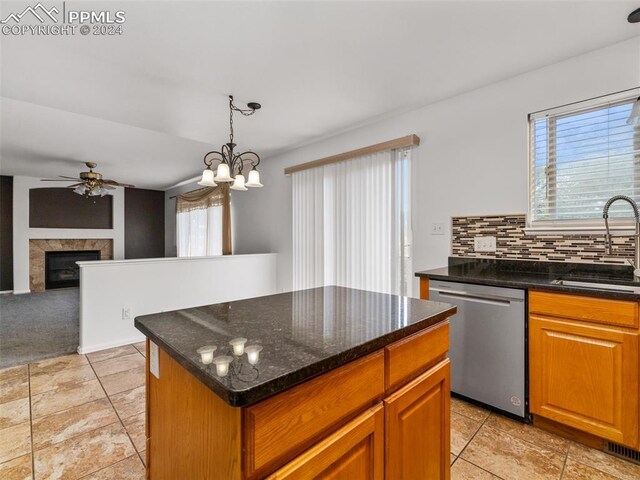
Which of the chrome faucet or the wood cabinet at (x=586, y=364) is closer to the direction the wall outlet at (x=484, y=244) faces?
the wood cabinet

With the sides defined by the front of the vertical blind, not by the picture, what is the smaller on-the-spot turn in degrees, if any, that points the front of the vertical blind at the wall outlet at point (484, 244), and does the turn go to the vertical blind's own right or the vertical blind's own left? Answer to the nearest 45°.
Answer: approximately 90° to the vertical blind's own left

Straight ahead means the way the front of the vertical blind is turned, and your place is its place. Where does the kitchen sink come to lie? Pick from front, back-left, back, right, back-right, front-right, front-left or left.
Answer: left

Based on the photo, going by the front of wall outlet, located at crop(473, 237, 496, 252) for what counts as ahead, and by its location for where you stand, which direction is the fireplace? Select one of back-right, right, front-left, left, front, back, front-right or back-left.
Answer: right

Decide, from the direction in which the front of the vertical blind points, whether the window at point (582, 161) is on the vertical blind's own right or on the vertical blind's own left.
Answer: on the vertical blind's own left

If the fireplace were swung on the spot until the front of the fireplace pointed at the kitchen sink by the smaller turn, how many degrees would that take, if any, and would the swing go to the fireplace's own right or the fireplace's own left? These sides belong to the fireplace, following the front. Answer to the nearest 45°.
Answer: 0° — it already faces it

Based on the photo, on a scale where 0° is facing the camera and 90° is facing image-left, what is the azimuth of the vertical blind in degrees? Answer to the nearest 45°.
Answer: approximately 45°

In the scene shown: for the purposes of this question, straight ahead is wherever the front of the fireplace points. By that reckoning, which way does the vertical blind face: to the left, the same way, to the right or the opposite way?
to the right

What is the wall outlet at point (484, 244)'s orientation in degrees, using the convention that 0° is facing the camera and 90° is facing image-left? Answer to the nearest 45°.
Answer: approximately 0°

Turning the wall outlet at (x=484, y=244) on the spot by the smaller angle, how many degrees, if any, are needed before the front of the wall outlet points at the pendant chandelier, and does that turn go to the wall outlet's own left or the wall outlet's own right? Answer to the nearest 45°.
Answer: approximately 45° to the wall outlet's own right

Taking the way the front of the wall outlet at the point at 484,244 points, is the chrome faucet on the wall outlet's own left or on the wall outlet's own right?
on the wall outlet's own left

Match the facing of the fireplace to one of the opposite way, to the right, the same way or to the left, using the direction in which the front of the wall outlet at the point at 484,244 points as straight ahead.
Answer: to the left

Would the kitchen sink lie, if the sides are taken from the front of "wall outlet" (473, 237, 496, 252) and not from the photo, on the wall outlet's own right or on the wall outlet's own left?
on the wall outlet's own left
